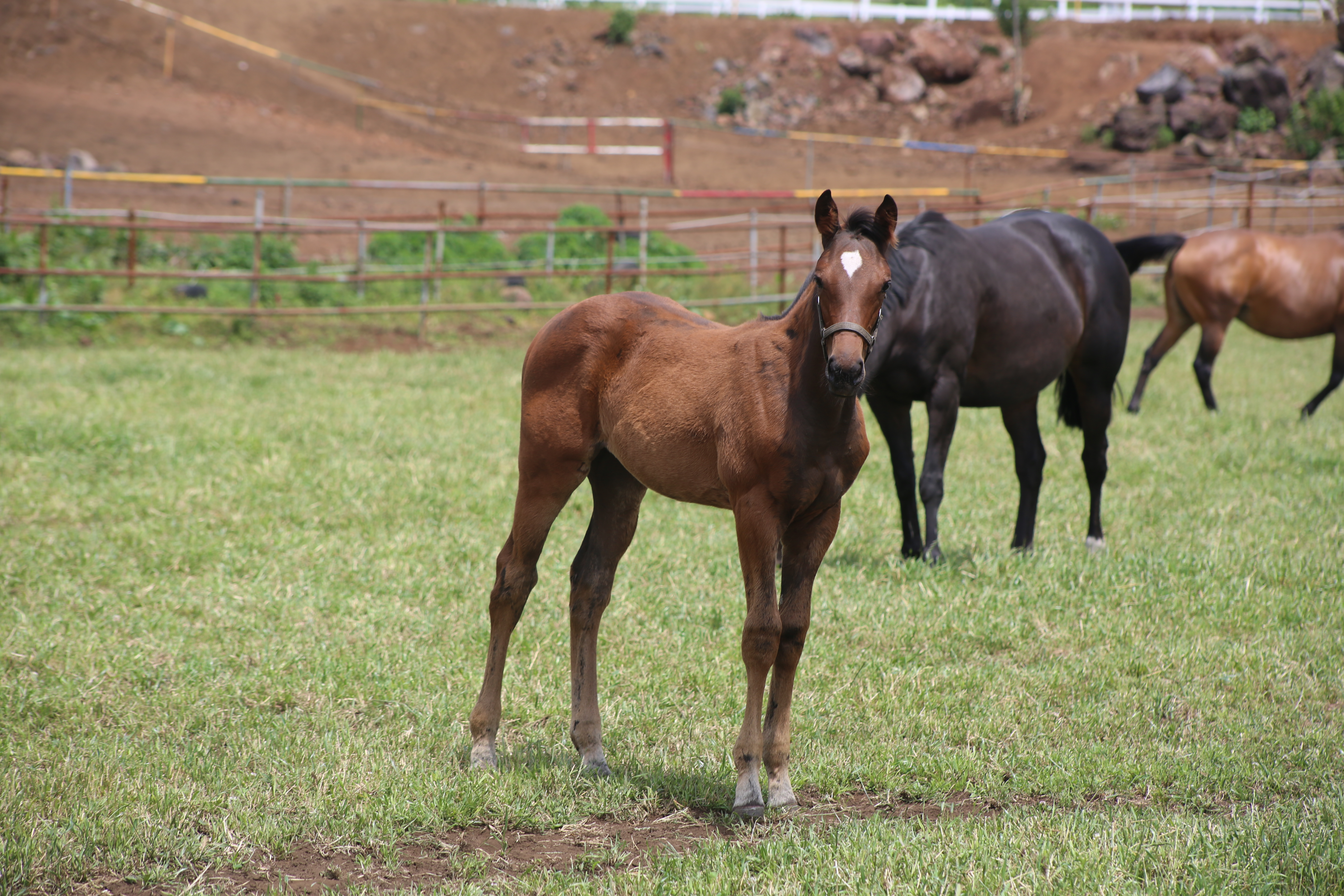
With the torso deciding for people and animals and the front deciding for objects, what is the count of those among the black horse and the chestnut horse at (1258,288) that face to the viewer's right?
1

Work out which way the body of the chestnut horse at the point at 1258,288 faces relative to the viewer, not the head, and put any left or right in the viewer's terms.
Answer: facing to the right of the viewer

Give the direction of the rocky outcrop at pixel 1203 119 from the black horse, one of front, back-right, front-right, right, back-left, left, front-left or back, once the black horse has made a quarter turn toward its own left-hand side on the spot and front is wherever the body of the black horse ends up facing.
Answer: back-left

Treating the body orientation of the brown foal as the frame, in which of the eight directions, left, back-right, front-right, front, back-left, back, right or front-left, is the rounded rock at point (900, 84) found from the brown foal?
back-left

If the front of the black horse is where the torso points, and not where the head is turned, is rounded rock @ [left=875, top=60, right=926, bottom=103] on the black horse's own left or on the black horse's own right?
on the black horse's own right

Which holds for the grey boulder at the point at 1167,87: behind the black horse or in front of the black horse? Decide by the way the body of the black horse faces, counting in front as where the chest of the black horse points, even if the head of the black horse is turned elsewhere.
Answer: behind

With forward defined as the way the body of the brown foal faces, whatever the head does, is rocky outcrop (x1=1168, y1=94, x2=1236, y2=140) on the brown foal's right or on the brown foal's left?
on the brown foal's left

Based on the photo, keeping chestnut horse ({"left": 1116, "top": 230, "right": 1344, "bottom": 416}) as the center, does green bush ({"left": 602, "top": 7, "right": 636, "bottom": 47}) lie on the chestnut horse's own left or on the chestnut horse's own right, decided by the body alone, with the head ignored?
on the chestnut horse's own left

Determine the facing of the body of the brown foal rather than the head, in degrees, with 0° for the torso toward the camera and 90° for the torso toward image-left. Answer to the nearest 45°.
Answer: approximately 315°

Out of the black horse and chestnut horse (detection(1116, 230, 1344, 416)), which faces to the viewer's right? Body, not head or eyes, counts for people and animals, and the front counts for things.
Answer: the chestnut horse
